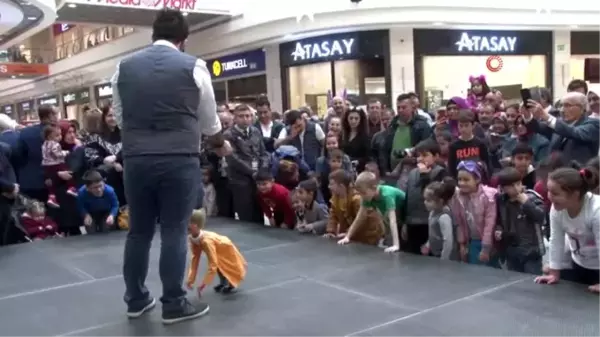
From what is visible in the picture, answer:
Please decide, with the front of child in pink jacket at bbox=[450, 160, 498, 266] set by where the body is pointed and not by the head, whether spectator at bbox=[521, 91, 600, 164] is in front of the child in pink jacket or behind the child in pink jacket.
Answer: behind

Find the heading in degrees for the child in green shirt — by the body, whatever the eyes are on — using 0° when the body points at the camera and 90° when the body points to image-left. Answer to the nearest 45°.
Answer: approximately 45°

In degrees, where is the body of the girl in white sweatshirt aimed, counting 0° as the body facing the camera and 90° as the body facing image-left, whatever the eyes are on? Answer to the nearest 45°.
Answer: approximately 45°

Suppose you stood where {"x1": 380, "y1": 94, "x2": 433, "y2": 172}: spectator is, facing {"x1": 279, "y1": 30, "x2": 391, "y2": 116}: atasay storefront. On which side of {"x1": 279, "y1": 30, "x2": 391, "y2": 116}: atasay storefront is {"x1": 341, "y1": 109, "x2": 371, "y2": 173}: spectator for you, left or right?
left

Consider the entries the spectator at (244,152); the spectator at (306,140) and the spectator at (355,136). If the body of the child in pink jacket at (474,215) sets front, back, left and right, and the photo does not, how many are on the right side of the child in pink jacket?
3

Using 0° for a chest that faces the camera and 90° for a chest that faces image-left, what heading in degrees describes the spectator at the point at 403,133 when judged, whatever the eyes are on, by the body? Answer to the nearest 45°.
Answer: approximately 45°

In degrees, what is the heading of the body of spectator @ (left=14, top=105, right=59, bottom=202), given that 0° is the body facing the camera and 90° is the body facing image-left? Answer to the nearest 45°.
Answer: approximately 270°
